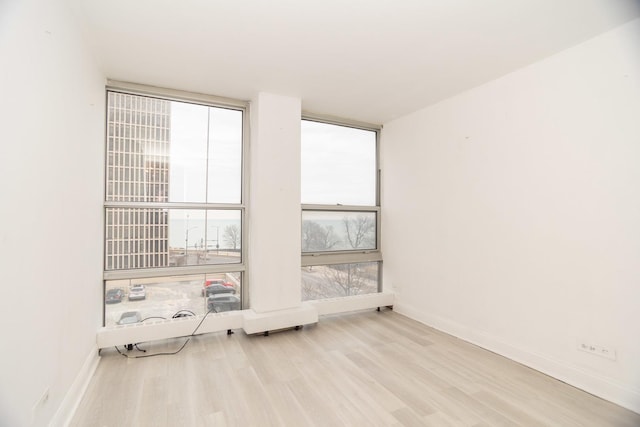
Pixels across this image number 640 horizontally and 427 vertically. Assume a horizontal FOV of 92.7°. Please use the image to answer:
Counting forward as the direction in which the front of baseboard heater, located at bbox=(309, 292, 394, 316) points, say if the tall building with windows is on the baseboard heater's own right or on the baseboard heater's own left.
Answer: on the baseboard heater's own right

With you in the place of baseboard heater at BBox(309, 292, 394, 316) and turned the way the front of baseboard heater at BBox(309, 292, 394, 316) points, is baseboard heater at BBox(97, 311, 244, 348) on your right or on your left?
on your right

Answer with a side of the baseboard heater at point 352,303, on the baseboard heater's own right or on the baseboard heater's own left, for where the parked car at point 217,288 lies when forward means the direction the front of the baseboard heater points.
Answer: on the baseboard heater's own right

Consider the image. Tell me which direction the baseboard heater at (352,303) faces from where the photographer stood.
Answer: facing the viewer and to the right of the viewer
